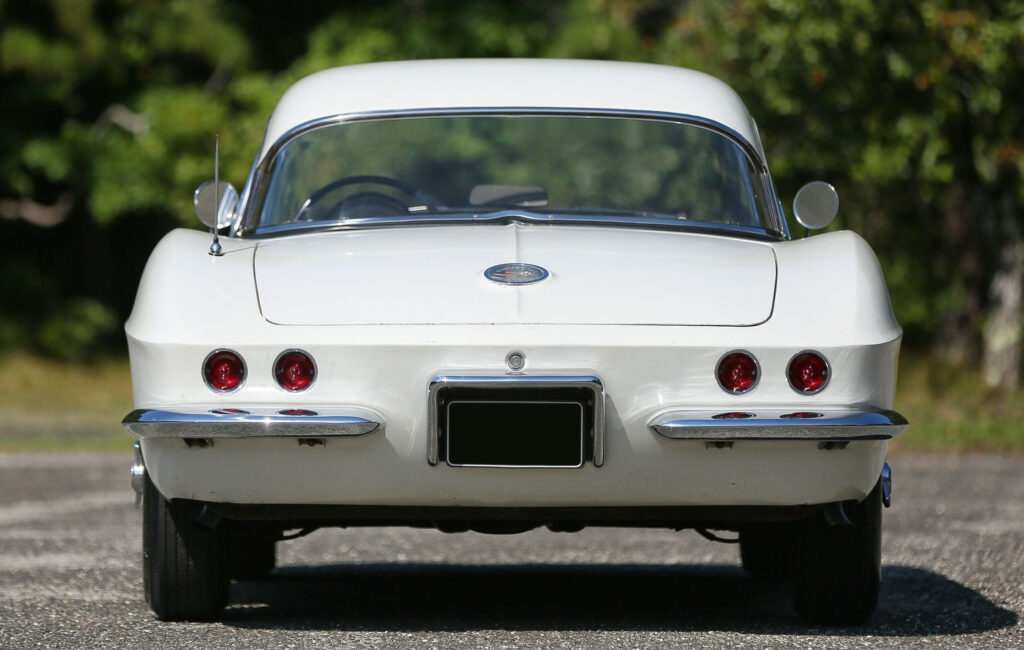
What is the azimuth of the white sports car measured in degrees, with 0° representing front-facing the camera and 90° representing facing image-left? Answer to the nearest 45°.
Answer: approximately 180°

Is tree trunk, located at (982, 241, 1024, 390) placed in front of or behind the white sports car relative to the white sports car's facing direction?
in front
